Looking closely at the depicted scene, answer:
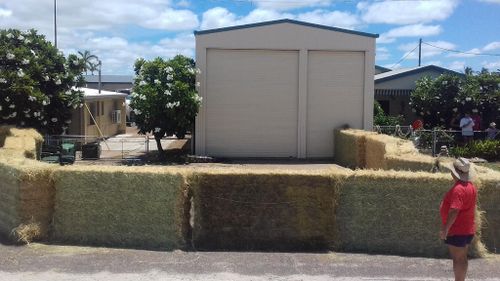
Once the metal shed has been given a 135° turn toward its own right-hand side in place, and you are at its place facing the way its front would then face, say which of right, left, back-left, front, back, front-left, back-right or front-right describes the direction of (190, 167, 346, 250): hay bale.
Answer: back-left

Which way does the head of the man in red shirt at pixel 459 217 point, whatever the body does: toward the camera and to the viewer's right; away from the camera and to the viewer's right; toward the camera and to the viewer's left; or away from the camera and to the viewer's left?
away from the camera and to the viewer's left

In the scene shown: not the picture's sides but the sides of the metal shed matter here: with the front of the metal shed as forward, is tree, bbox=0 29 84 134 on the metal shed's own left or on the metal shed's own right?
on the metal shed's own right

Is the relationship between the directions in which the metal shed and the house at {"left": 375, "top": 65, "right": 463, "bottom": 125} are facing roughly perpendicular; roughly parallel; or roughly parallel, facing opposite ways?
roughly parallel

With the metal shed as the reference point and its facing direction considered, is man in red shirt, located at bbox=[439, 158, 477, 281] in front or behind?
in front

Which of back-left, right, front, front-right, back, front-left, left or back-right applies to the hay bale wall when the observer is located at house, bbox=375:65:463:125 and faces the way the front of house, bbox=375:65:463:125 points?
front

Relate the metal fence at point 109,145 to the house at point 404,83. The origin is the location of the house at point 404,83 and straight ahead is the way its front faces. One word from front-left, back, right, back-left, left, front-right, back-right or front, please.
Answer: front-right

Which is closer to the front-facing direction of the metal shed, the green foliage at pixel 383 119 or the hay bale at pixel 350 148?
the hay bale

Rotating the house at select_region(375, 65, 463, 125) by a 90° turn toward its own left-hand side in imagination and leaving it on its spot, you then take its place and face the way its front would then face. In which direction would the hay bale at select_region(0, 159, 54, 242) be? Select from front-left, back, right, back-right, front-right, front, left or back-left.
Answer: right

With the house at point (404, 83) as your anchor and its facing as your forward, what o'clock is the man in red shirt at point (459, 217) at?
The man in red shirt is roughly at 12 o'clock from the house.

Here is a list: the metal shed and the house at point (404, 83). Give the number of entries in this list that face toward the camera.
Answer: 2

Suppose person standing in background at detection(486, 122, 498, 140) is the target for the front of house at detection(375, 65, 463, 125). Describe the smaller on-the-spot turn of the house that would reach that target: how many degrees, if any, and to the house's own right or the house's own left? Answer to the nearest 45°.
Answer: approximately 45° to the house's own left

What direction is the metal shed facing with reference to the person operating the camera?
facing the viewer

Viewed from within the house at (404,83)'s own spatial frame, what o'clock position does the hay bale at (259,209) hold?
The hay bale is roughly at 12 o'clock from the house.

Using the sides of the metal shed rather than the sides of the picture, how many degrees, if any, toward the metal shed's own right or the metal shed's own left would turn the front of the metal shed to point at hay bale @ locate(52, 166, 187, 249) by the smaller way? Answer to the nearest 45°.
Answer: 0° — it already faces it

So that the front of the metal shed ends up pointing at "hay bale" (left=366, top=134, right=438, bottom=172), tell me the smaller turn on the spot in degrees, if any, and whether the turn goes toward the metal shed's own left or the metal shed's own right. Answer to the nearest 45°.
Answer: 0° — it already faces it
